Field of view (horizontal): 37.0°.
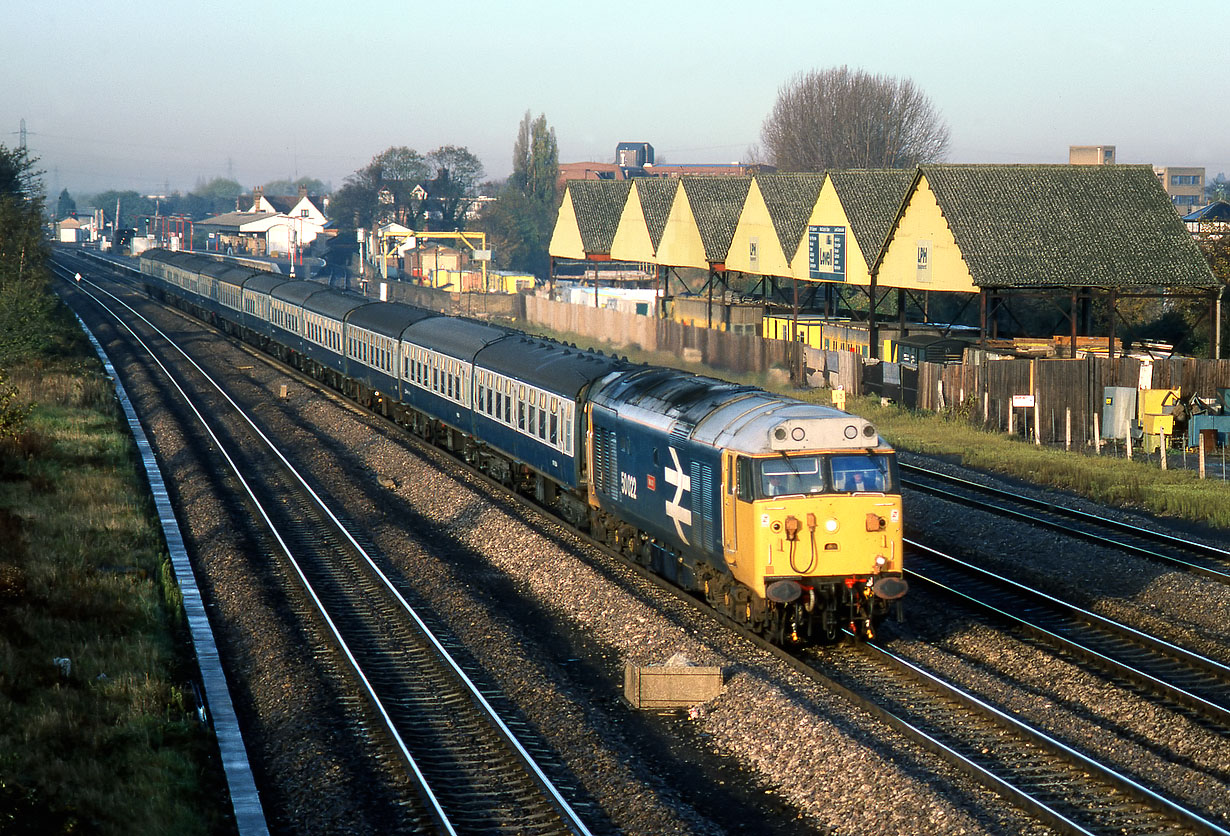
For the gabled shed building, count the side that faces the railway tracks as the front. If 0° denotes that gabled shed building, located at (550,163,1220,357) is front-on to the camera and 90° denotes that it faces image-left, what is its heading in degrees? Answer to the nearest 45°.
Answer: approximately 45°

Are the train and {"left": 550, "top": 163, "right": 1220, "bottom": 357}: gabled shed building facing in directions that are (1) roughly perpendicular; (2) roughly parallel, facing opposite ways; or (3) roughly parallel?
roughly perpendicular

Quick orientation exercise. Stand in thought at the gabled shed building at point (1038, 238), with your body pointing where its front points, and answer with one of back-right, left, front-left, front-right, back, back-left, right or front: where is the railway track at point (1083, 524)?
front-left

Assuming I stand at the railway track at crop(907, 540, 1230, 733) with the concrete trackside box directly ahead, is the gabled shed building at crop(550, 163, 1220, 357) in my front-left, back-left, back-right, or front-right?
back-right

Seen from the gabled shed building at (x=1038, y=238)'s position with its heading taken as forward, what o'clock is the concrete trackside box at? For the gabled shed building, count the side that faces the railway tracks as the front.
The concrete trackside box is roughly at 11 o'clock from the gabled shed building.

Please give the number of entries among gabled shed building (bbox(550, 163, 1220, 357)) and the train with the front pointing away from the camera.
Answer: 0

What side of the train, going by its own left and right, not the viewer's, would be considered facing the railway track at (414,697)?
right

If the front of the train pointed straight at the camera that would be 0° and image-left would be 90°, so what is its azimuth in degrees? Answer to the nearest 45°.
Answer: approximately 315°

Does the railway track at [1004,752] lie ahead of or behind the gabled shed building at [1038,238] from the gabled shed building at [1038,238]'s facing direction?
ahead

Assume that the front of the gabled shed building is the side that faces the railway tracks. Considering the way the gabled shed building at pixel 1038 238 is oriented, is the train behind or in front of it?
in front

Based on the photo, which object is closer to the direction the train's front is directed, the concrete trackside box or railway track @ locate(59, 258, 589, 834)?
the concrete trackside box
